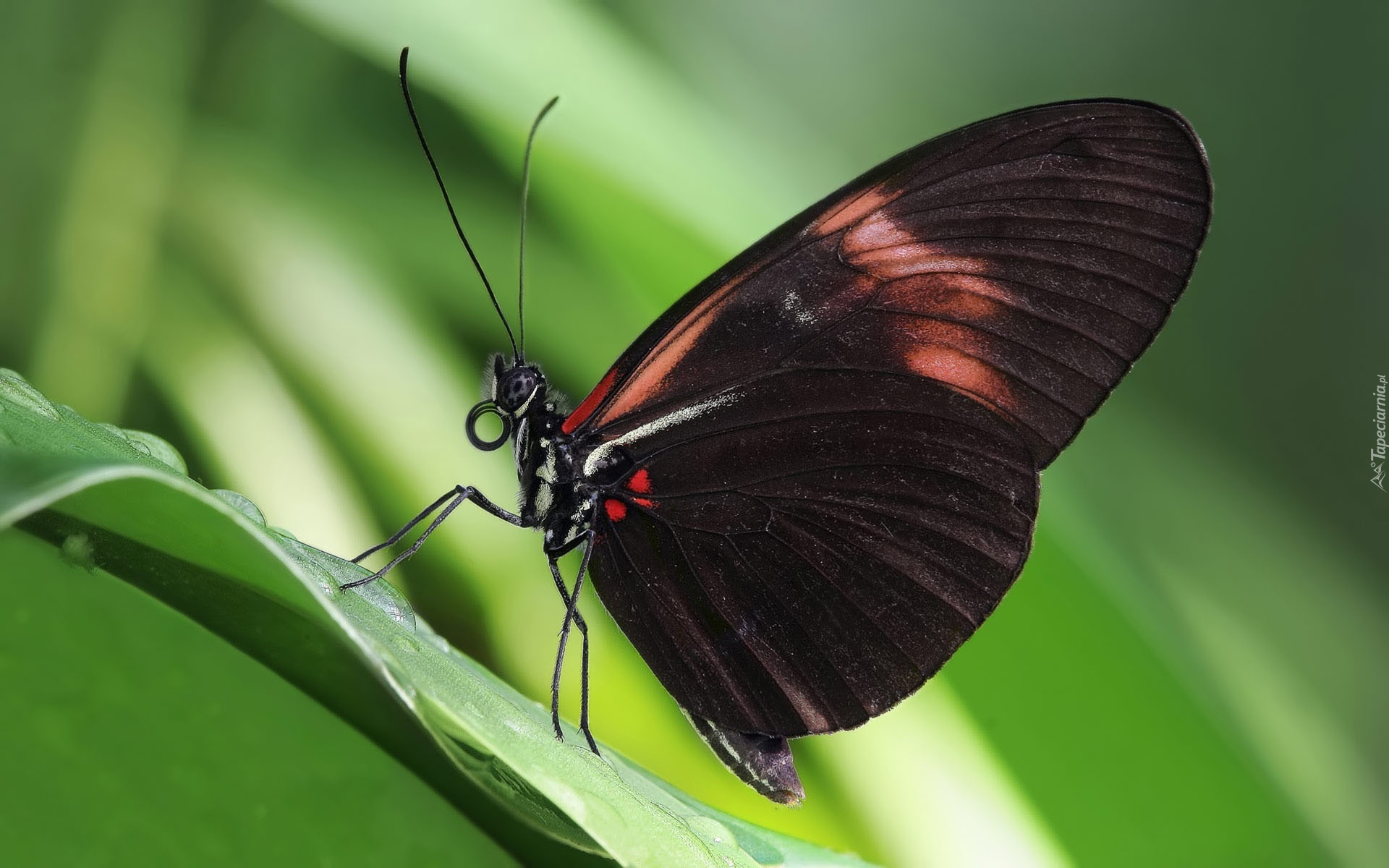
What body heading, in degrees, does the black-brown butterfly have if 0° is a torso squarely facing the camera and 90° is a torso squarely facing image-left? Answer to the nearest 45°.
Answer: approximately 90°
